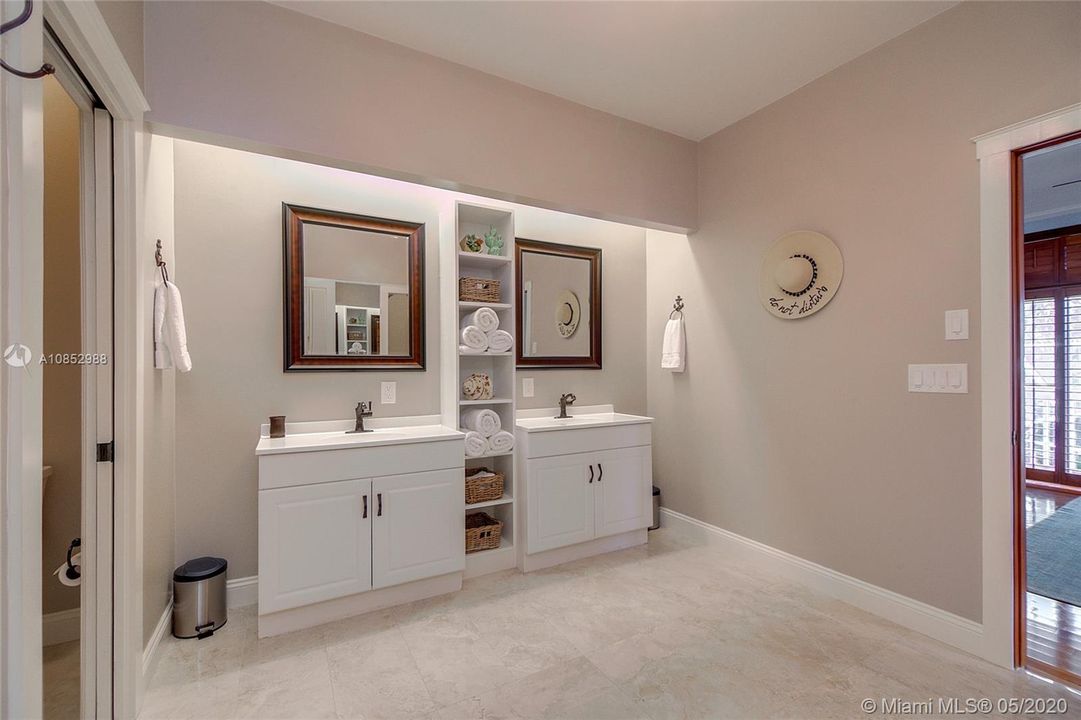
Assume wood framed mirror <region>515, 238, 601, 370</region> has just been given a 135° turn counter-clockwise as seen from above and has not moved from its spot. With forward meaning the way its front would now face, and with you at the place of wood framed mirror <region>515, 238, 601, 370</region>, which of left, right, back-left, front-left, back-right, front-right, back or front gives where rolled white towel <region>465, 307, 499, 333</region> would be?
back-left

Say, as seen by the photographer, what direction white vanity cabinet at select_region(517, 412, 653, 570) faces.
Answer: facing the viewer and to the right of the viewer

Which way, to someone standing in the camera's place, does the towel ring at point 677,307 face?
facing the viewer and to the left of the viewer

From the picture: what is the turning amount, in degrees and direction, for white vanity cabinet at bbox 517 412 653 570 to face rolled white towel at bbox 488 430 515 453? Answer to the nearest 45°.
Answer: approximately 135° to its right

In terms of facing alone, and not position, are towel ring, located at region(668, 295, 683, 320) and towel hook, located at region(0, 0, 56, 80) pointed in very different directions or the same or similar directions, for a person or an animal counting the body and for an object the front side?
very different directions

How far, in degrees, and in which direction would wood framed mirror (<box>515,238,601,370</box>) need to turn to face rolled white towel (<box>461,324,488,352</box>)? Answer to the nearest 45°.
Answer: approximately 90° to its right

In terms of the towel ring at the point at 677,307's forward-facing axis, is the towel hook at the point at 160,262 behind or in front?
in front

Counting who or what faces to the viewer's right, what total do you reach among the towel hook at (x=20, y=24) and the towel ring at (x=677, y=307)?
1

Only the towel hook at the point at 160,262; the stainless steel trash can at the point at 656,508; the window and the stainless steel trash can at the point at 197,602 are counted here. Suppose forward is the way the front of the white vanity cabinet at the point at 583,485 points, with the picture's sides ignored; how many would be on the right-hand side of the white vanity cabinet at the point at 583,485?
2

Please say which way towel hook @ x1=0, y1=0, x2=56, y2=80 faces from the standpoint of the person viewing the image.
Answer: facing to the right of the viewer

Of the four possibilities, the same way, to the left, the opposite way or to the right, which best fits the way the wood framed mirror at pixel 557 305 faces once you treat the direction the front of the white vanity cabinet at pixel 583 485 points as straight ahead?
the same way

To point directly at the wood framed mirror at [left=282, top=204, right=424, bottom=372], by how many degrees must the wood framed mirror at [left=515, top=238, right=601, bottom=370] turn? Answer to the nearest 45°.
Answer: approximately 90° to its right
